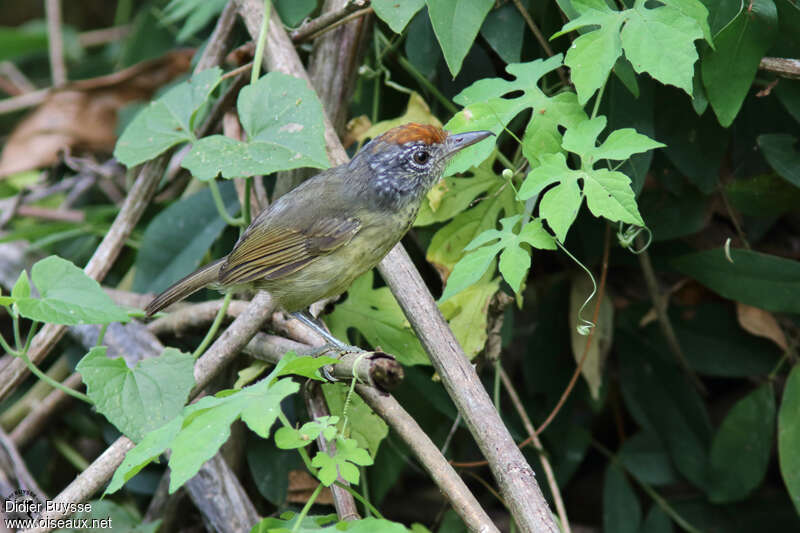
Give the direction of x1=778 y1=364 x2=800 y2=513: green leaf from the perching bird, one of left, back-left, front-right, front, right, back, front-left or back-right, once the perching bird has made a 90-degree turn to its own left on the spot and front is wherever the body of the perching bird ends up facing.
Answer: back-right

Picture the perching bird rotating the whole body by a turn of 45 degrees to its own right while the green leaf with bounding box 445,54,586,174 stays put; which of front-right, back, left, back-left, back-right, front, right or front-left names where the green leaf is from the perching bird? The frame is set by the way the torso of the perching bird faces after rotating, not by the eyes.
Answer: front

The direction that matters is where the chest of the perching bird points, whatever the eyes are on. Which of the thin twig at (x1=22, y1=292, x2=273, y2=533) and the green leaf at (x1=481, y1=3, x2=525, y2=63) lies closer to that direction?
the green leaf

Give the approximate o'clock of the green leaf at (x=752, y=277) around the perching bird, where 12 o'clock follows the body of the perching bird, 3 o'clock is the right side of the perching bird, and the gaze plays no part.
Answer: The green leaf is roughly at 1 o'clock from the perching bird.

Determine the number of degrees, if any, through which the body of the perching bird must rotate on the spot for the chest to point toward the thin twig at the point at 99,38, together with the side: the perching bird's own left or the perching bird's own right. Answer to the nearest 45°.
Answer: approximately 90° to the perching bird's own left

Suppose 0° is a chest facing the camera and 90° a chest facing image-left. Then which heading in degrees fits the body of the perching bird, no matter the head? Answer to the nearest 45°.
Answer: approximately 270°

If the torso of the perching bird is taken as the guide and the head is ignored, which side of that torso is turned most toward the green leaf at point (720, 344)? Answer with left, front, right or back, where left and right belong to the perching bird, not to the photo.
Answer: front

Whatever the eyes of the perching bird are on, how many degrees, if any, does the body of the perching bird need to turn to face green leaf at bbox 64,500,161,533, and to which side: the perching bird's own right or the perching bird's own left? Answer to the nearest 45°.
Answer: approximately 180°

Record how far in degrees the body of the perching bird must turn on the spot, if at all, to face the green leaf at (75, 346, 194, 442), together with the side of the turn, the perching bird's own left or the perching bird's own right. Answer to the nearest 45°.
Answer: approximately 135° to the perching bird's own right

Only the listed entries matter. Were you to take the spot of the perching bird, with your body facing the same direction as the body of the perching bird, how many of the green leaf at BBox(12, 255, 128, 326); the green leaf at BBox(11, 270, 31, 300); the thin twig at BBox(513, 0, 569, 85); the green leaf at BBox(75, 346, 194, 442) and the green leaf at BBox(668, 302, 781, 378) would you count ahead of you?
2

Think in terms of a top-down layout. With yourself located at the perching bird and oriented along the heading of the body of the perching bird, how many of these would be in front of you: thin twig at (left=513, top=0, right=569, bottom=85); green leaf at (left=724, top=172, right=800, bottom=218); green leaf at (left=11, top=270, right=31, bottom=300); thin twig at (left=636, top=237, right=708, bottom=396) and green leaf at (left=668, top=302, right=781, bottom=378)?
4
